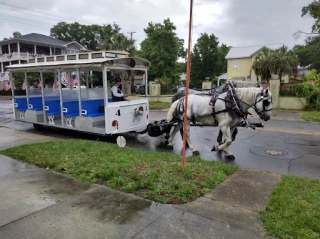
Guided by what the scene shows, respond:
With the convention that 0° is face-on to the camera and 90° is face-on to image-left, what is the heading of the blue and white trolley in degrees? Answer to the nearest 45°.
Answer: approximately 315°

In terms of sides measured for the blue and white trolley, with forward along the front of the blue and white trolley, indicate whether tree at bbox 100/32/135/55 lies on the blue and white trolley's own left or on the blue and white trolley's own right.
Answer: on the blue and white trolley's own left

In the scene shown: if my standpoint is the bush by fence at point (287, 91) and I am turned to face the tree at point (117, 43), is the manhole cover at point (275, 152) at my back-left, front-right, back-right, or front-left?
back-left

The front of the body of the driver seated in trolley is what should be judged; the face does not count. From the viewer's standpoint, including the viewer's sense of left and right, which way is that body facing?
facing to the right of the viewer

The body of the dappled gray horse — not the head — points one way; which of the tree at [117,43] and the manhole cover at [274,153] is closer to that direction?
the manhole cover

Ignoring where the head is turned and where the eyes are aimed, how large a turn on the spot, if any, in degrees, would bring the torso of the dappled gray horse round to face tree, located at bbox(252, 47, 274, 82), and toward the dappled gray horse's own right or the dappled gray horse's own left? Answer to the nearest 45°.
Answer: approximately 90° to the dappled gray horse's own left

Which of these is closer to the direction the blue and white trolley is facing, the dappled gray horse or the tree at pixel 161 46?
the dappled gray horse

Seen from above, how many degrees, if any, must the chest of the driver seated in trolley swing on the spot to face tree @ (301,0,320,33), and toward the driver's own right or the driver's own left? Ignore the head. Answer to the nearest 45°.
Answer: approximately 45° to the driver's own left

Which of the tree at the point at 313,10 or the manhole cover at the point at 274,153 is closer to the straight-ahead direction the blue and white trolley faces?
the manhole cover

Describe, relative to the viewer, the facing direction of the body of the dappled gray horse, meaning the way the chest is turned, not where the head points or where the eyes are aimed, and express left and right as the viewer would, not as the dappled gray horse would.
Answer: facing to the right of the viewer

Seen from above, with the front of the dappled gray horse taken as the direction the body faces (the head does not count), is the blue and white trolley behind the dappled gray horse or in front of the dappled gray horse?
behind
